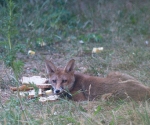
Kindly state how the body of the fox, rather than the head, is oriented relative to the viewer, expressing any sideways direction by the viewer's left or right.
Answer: facing to the left of the viewer
